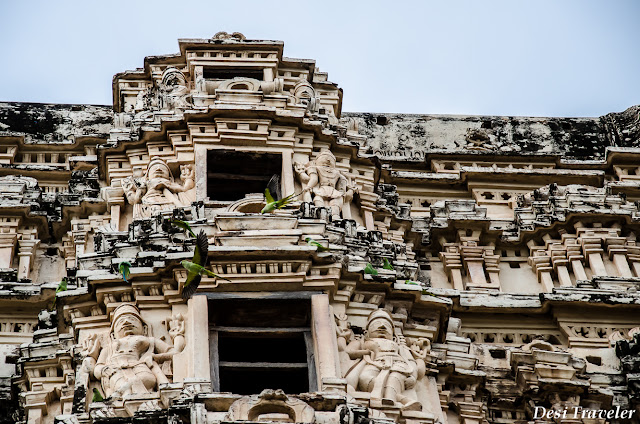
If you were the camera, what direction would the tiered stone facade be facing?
facing the viewer

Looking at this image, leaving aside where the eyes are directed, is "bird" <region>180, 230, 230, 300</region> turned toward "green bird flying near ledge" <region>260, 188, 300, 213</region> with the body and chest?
no
